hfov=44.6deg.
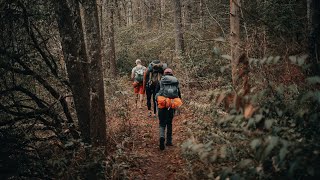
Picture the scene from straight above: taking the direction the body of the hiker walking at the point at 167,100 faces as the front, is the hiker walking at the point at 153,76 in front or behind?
in front

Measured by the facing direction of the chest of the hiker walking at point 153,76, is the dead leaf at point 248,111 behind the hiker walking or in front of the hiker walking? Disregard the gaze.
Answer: behind

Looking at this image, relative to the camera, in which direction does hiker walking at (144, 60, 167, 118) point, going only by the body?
away from the camera

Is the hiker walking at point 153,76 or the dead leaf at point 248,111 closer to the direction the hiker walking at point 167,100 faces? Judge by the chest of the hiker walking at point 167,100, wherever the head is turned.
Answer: the hiker walking

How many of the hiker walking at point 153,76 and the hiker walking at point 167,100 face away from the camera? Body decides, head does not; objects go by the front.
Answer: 2

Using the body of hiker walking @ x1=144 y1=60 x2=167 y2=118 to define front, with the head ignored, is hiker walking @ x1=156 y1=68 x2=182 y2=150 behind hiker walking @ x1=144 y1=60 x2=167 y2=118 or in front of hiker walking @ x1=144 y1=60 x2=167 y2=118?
behind

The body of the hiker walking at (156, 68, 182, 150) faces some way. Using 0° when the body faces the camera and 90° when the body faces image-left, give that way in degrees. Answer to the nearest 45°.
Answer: approximately 180°
